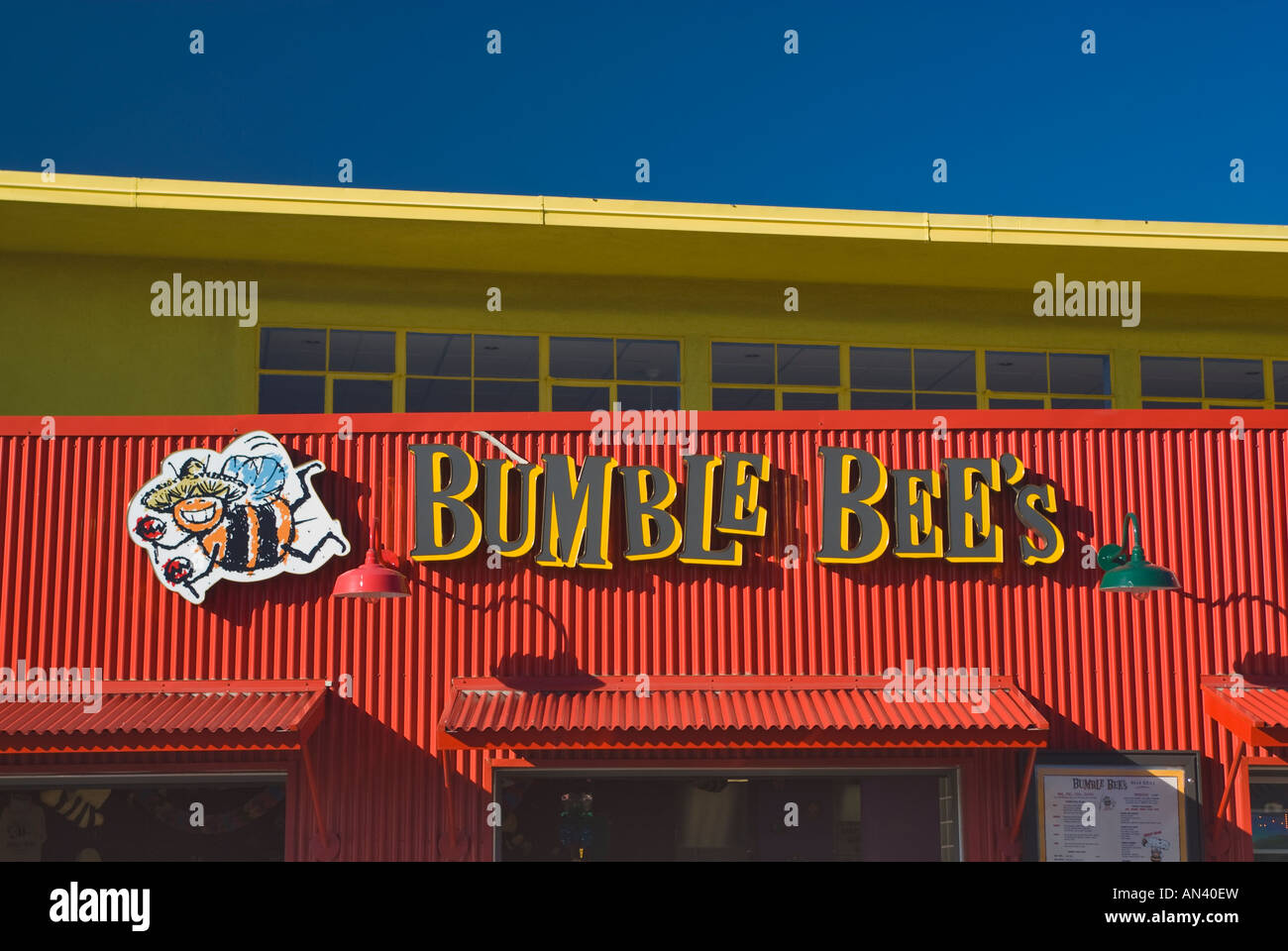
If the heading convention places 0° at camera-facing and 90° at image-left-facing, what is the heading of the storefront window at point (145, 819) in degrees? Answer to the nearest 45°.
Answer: approximately 0°

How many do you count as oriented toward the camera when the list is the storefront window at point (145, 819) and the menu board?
2

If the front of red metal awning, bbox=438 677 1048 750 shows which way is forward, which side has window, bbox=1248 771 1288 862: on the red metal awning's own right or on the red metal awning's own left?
on the red metal awning's own left

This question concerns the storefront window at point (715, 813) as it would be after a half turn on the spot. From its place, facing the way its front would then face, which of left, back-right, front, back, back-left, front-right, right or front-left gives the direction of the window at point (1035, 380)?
front-right

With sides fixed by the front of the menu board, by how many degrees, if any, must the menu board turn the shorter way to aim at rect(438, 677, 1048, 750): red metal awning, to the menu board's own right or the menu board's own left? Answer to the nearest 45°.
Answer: approximately 45° to the menu board's own right

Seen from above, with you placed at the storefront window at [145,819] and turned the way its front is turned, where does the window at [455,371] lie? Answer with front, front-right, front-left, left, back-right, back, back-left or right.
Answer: back-left

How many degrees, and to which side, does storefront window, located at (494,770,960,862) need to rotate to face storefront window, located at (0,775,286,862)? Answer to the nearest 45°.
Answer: approximately 90° to its right

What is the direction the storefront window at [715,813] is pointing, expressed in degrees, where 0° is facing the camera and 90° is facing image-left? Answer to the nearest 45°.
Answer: approximately 0°

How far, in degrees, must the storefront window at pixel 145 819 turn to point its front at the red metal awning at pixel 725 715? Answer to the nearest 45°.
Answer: approximately 45° to its left
